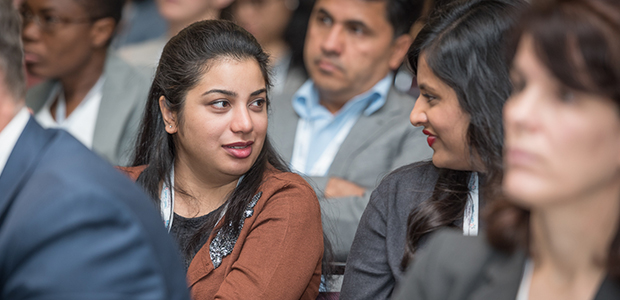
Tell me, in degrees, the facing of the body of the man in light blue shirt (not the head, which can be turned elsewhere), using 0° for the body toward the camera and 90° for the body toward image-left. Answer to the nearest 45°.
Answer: approximately 45°

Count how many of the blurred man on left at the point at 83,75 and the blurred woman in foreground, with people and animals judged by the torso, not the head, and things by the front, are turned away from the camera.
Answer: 0

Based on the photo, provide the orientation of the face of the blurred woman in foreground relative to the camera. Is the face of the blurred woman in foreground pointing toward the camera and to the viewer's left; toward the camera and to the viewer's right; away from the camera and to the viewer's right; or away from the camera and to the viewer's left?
toward the camera and to the viewer's left

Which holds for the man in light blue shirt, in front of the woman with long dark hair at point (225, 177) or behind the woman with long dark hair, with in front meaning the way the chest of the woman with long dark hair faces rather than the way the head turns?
behind

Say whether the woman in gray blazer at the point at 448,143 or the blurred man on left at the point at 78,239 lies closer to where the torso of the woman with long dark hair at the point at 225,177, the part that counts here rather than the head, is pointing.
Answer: the blurred man on left

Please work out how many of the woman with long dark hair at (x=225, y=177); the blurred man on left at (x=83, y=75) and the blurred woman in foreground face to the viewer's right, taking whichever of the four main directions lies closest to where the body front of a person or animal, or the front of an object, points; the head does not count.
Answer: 0

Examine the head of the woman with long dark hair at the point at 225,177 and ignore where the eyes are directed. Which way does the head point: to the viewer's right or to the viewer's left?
to the viewer's right
